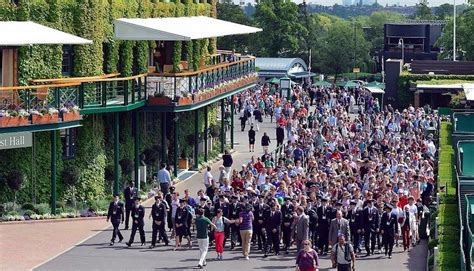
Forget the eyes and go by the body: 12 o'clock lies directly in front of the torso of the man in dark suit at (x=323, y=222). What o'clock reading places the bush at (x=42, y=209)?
The bush is roughly at 4 o'clock from the man in dark suit.

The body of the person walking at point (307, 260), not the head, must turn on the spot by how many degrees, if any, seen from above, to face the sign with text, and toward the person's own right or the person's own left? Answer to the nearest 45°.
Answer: approximately 135° to the person's own right

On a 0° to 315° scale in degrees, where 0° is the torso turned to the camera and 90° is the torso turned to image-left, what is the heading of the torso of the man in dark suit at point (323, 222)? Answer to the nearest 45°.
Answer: approximately 0°

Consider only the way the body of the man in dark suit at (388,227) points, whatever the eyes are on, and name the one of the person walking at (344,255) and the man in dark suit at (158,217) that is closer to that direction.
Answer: the person walking

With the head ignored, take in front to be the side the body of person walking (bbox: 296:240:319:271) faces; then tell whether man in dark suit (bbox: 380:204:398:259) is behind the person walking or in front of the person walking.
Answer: behind

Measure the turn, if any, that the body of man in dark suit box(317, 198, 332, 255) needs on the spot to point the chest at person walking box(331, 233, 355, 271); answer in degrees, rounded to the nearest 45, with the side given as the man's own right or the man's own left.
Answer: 0° — they already face them

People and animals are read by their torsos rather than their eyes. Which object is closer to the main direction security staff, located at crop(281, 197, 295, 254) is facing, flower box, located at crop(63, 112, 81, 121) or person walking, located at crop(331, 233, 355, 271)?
the person walking
